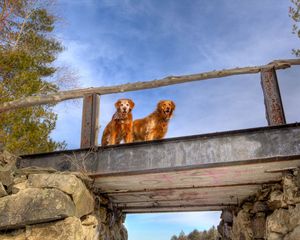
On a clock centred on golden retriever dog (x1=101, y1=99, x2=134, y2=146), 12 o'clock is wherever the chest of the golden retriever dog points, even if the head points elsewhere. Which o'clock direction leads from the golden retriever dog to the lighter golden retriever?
The lighter golden retriever is roughly at 10 o'clock from the golden retriever dog.

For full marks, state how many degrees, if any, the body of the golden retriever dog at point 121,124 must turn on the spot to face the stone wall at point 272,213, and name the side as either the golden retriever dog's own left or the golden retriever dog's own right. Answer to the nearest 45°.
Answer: approximately 45° to the golden retriever dog's own left

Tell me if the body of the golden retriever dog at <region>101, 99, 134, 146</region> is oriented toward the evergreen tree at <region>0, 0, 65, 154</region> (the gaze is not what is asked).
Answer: no

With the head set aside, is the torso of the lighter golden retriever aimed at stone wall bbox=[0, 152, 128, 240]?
no

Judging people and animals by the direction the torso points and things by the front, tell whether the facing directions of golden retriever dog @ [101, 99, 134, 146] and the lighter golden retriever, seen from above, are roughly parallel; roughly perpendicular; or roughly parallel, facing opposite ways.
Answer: roughly parallel

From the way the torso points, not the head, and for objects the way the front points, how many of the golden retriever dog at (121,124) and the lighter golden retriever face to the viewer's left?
0

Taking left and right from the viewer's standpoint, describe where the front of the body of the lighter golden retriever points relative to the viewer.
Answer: facing the viewer and to the right of the viewer
